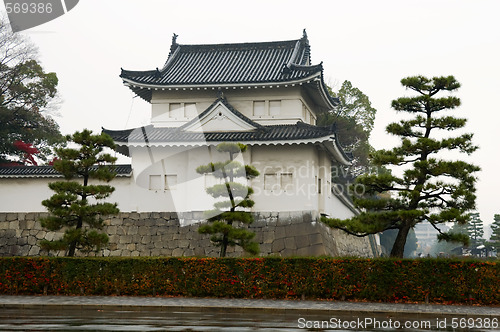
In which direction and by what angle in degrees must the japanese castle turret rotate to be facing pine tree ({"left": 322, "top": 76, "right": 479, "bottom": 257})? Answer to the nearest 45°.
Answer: approximately 45° to its left

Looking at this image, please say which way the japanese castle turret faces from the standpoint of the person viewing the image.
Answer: facing the viewer

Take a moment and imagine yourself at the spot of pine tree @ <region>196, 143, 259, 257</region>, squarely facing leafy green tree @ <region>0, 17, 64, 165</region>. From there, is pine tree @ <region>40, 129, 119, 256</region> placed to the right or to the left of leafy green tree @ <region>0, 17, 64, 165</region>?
left

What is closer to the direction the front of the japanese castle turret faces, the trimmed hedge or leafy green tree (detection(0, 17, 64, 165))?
the trimmed hedge

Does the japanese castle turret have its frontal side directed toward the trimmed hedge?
yes

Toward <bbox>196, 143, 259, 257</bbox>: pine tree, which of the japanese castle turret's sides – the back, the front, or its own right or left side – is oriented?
front
